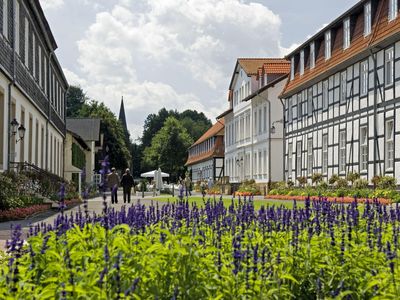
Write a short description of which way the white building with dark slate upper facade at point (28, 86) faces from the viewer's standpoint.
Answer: facing to the right of the viewer

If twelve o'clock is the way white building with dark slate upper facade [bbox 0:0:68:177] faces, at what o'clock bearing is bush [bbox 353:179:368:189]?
The bush is roughly at 12 o'clock from the white building with dark slate upper facade.

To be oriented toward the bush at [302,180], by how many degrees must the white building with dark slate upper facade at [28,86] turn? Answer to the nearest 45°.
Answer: approximately 45° to its left

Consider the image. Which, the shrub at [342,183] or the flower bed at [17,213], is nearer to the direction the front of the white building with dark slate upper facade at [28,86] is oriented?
the shrub

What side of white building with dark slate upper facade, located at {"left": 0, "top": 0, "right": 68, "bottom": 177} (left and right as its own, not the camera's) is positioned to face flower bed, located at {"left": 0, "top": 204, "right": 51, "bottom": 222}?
right

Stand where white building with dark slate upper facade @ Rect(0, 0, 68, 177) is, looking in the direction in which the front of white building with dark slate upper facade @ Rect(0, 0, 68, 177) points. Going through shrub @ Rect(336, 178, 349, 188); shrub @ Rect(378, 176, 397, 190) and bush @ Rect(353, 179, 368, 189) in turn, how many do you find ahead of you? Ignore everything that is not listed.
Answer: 3

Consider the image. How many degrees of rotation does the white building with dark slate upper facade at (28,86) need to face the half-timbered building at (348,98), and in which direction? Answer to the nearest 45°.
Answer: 0° — it already faces it

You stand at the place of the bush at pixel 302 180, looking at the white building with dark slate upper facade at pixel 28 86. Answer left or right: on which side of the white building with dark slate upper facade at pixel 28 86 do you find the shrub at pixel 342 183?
left
